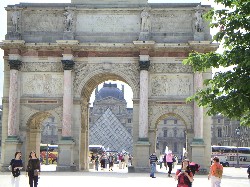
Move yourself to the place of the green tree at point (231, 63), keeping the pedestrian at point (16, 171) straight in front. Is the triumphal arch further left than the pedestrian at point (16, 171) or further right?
right

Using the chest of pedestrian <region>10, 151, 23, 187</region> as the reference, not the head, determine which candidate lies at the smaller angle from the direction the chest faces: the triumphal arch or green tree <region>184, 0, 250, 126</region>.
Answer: the green tree

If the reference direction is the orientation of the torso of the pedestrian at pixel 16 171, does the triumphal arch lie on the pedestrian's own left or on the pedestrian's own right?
on the pedestrian's own left

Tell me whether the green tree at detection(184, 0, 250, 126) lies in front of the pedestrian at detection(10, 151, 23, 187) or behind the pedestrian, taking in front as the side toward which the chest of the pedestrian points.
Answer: in front

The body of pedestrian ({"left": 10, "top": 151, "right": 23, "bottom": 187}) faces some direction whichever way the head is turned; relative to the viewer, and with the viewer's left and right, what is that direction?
facing the viewer and to the right of the viewer
